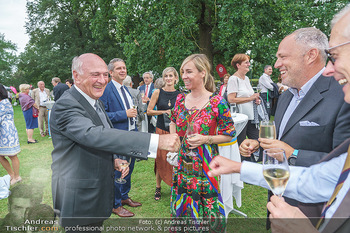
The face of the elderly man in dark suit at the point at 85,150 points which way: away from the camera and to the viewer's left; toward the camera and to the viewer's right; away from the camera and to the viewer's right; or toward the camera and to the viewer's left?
toward the camera and to the viewer's right

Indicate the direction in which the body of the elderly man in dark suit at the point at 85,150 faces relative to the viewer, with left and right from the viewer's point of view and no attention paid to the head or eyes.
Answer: facing the viewer and to the right of the viewer

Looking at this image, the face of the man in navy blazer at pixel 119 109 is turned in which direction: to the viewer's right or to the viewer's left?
to the viewer's right

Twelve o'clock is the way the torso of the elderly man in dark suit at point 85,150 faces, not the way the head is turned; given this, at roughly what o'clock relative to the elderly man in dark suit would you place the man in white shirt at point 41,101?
The man in white shirt is roughly at 7 o'clock from the elderly man in dark suit.

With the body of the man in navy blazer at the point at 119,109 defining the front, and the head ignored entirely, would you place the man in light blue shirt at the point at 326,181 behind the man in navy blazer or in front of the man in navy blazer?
in front

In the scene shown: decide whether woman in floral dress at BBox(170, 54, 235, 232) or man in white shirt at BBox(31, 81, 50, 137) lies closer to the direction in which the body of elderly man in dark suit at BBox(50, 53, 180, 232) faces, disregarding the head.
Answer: the woman in floral dress

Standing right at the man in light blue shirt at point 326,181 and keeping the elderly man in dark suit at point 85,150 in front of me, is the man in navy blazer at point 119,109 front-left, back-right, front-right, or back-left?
front-right

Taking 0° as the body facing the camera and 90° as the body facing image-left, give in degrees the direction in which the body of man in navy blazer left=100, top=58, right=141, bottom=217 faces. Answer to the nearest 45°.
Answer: approximately 315°

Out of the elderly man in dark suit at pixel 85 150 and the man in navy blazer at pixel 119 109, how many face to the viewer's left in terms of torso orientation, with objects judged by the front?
0

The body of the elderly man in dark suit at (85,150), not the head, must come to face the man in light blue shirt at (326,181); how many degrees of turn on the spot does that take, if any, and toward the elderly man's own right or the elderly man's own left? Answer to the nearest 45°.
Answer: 0° — they already face them
